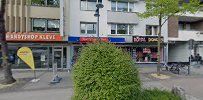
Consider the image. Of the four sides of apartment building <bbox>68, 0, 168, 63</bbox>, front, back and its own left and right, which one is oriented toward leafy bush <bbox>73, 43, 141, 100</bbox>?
front

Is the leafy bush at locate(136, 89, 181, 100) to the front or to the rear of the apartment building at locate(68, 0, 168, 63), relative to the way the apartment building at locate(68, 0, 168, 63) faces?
to the front

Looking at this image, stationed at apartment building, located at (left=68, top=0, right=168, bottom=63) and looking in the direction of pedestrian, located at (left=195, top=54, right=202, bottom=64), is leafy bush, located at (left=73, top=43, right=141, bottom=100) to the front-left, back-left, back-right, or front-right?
back-right

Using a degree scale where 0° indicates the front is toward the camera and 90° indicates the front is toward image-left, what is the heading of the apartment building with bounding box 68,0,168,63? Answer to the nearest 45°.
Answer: approximately 0°

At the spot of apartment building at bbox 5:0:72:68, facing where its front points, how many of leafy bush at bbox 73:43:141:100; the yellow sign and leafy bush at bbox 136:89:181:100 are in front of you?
3

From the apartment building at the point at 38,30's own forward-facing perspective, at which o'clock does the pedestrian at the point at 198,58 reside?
The pedestrian is roughly at 9 o'clock from the apartment building.

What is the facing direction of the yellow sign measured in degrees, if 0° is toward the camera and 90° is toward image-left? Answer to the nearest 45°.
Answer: approximately 0°

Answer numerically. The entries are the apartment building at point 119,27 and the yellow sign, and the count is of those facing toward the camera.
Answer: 2

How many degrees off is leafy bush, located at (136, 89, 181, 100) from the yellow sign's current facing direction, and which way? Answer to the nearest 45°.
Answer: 0° — it already faces it

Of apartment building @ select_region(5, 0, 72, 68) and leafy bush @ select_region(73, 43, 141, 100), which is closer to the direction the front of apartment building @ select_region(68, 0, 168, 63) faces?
the leafy bush
